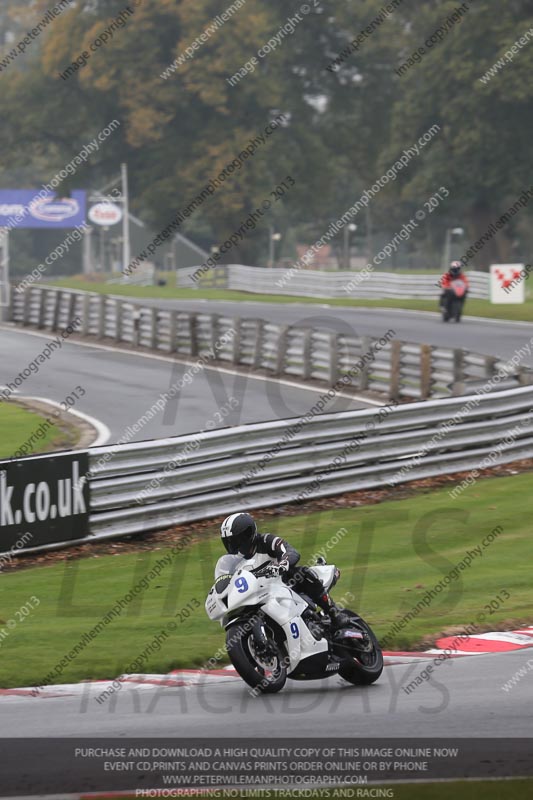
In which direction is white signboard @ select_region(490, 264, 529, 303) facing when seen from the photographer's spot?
facing the viewer

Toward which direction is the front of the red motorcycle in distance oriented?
toward the camera

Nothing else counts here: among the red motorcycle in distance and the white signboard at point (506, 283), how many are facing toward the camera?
2

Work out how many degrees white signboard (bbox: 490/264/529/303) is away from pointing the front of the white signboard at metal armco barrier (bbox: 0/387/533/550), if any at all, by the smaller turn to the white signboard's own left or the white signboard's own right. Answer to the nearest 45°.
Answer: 0° — it already faces it

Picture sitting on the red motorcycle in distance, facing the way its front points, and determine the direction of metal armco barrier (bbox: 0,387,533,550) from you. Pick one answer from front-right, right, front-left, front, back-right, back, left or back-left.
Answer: front

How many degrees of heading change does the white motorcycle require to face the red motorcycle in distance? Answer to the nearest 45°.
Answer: approximately 135° to its right

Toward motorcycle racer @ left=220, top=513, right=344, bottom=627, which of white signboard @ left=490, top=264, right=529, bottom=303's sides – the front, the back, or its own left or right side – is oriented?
front

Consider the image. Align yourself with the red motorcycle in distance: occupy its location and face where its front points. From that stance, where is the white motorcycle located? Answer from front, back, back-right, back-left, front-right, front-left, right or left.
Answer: front

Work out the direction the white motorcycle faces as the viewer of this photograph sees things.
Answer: facing the viewer and to the left of the viewer

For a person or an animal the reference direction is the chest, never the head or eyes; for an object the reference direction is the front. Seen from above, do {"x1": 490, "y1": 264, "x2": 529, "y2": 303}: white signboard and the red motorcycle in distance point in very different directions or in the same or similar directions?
same or similar directions

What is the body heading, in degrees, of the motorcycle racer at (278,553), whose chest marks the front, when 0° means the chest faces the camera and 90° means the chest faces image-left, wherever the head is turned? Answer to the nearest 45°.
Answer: approximately 45°

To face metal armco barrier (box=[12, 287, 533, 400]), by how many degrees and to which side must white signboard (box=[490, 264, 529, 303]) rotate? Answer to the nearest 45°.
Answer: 0° — it already faces it

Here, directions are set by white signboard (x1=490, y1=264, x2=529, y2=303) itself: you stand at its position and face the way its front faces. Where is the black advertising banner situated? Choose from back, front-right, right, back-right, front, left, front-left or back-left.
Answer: front

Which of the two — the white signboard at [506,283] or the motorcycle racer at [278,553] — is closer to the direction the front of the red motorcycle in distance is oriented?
the motorcycle racer

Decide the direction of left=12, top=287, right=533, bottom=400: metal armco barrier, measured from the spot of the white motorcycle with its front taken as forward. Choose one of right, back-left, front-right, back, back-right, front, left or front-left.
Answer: back-right

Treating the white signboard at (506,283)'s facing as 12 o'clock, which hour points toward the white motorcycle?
The white motorcycle is roughly at 12 o'clock from the white signboard.

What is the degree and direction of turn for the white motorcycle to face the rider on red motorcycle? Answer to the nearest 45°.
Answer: approximately 135° to its right
